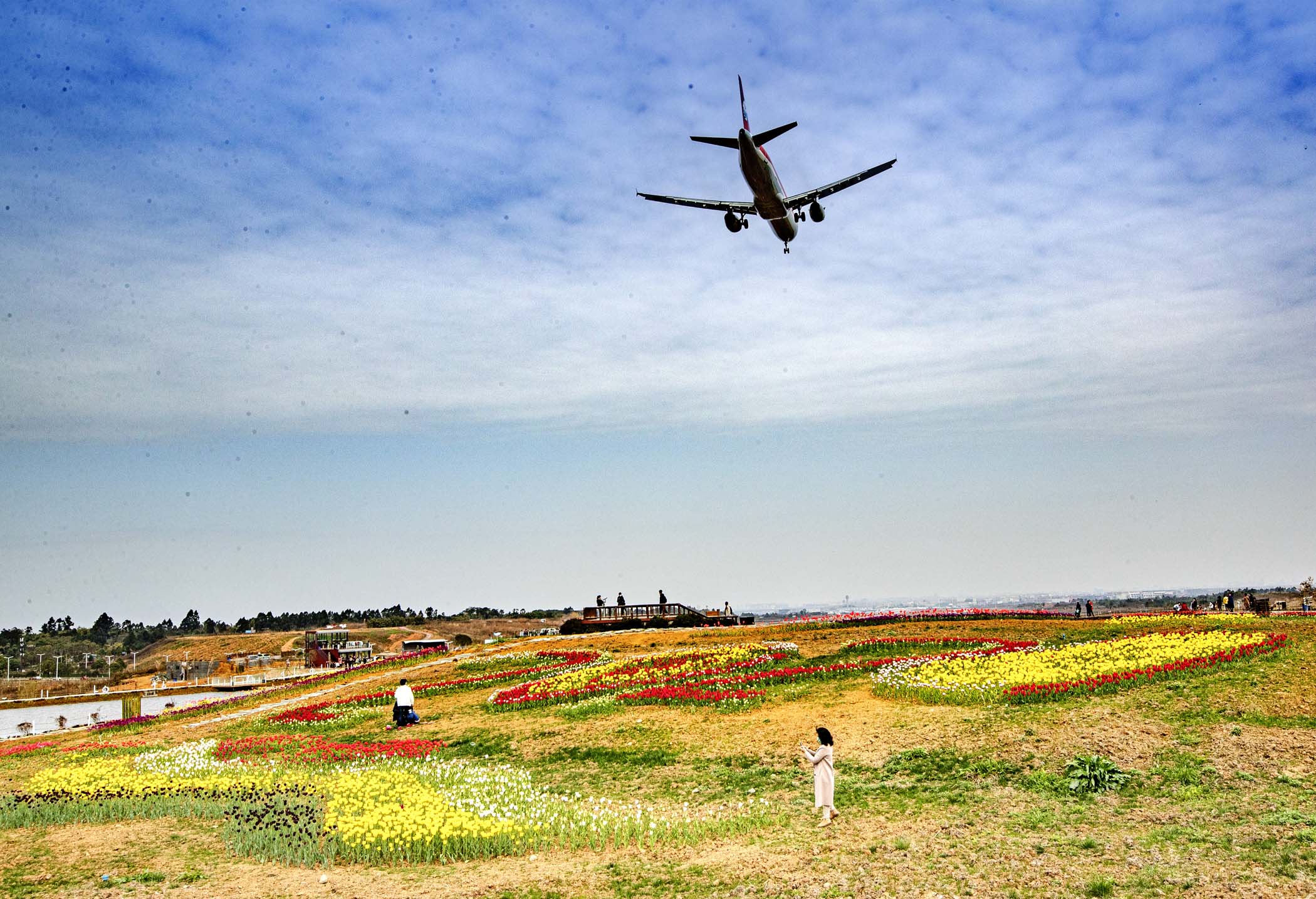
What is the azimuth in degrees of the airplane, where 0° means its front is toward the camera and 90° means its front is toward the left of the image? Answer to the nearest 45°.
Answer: approximately 180°

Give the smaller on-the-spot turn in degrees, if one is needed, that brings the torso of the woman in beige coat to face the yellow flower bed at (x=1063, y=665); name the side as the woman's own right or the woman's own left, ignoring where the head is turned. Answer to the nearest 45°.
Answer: approximately 135° to the woman's own right

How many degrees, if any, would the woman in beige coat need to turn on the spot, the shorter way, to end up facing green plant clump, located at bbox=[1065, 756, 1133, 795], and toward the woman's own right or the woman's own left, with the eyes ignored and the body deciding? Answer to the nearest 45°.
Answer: approximately 180°

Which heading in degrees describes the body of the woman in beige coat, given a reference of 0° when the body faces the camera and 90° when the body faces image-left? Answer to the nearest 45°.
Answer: approximately 90°

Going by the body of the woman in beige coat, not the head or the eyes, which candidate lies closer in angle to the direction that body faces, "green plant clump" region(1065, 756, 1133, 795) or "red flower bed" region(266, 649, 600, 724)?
the red flower bed

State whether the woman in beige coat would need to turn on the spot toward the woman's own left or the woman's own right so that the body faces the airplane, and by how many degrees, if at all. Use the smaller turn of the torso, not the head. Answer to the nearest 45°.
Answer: approximately 90° to the woman's own right

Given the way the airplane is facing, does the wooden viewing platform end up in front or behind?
in front

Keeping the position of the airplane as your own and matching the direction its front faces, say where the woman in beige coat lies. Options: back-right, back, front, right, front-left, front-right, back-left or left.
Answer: back
